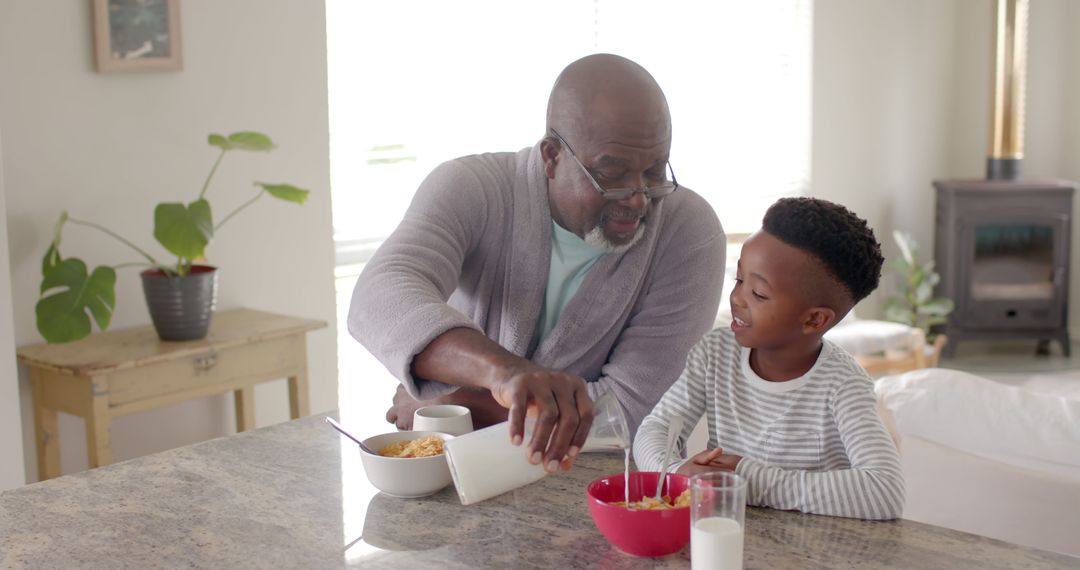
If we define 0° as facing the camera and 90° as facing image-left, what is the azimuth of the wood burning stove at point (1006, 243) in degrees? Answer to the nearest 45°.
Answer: approximately 0°

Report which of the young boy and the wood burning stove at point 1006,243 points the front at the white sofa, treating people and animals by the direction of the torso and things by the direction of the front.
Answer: the wood burning stove

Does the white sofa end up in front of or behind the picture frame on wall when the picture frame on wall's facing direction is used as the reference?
in front

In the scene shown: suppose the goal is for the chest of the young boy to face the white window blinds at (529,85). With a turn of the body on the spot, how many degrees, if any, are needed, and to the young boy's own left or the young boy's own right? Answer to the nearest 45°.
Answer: approximately 135° to the young boy's own right

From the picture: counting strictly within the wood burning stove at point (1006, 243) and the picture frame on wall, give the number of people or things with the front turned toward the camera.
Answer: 2

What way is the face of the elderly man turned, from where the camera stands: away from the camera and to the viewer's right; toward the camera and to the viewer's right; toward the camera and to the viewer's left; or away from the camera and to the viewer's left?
toward the camera and to the viewer's right

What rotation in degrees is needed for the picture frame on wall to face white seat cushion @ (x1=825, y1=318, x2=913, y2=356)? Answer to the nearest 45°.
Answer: approximately 90° to its left

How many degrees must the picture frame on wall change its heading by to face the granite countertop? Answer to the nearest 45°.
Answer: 0° — it already faces it

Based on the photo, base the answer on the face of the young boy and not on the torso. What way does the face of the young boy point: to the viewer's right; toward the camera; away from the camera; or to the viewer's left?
to the viewer's left
